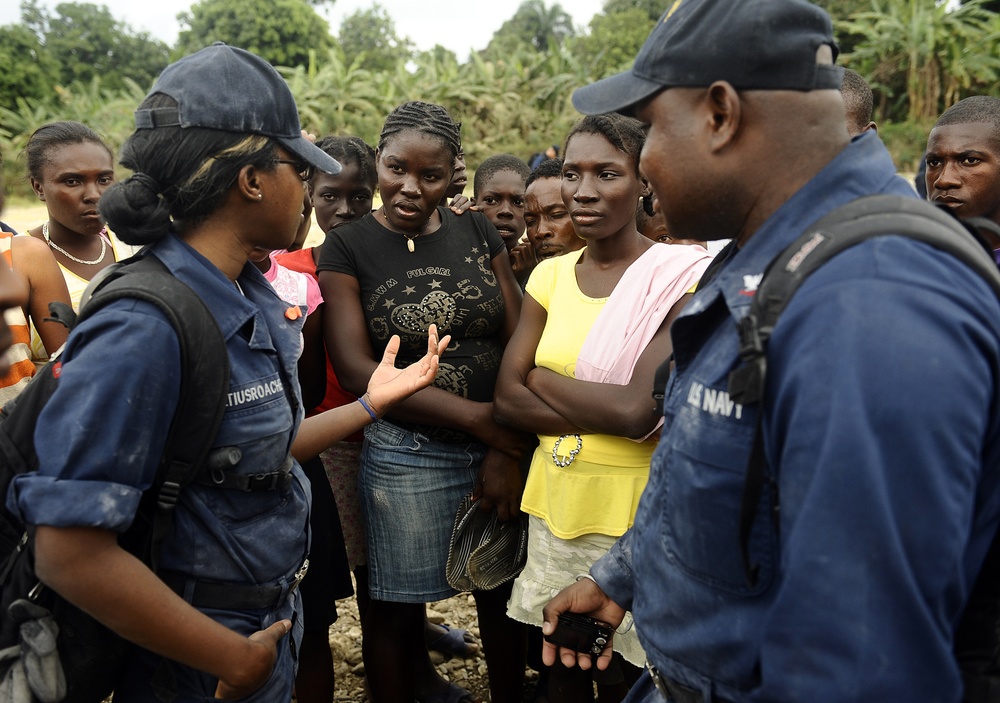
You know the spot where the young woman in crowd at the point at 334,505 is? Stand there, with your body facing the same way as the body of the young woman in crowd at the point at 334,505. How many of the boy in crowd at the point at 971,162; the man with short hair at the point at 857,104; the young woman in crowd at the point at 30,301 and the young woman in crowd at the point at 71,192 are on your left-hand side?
2

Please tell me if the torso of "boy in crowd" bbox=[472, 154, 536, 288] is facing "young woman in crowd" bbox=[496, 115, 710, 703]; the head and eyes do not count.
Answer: yes

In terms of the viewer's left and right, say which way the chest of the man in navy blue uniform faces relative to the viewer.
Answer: facing to the left of the viewer

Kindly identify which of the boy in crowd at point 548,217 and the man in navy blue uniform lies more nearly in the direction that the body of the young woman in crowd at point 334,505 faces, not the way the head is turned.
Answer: the man in navy blue uniform

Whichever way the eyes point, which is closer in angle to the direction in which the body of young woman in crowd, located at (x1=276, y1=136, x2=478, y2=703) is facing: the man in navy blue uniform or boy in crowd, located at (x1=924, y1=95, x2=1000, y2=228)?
the man in navy blue uniform

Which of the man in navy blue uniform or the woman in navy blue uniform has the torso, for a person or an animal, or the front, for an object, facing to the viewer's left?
the man in navy blue uniform

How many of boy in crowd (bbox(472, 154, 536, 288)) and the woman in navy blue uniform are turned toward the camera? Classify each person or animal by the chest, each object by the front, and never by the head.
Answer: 1

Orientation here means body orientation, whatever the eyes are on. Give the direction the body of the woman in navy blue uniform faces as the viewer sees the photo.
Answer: to the viewer's right

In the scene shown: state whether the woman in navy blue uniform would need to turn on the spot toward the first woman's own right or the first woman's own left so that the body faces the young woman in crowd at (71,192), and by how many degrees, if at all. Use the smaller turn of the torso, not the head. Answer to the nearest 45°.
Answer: approximately 90° to the first woman's own left

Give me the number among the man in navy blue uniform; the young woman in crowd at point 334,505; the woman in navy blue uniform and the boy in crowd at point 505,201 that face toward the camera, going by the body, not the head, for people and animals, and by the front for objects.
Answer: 2

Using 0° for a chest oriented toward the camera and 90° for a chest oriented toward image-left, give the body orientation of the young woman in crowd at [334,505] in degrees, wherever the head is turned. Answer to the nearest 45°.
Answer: approximately 0°

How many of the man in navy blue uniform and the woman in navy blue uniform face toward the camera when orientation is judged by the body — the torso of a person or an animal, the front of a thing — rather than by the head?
0

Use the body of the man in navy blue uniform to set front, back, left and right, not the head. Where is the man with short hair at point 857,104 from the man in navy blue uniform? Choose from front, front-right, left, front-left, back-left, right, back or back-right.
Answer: right

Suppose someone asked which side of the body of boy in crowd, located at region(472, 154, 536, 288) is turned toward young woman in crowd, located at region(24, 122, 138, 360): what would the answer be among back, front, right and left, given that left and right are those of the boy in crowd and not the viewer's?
right
